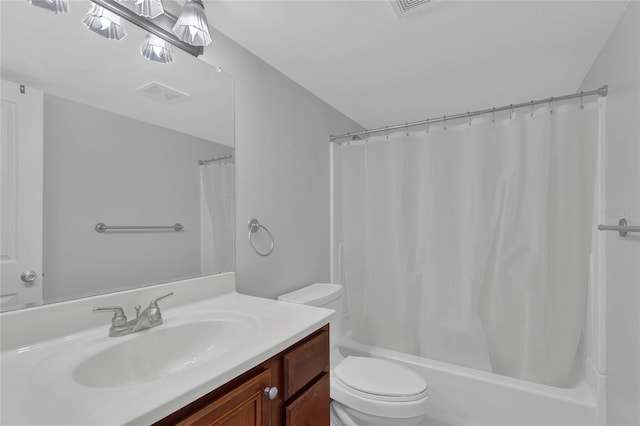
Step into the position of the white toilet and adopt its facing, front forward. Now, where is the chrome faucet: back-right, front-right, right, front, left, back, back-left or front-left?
right

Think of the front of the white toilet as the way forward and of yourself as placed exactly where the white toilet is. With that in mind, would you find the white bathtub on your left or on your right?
on your left

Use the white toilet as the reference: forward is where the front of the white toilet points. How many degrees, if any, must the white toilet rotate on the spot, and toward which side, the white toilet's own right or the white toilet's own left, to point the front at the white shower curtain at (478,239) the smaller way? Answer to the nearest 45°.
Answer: approximately 90° to the white toilet's own left

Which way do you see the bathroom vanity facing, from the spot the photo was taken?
facing the viewer and to the right of the viewer

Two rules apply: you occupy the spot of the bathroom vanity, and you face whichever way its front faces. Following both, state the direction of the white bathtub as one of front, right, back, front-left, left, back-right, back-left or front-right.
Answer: front-left

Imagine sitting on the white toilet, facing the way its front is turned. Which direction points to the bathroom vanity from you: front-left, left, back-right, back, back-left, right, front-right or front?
right

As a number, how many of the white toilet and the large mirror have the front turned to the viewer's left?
0

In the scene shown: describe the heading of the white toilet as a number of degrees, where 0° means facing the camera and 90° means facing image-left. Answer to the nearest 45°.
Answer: approximately 315°

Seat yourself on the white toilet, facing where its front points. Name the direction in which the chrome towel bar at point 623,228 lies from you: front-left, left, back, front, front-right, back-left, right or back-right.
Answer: front-left

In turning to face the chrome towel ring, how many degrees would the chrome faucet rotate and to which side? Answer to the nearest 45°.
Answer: approximately 90° to its left

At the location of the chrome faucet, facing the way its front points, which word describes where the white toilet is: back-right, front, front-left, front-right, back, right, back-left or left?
front-left

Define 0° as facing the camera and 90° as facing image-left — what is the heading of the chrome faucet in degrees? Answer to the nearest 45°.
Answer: approximately 315°
